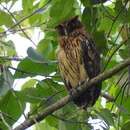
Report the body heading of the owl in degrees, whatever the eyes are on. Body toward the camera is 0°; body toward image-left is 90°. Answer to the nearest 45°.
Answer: approximately 45°

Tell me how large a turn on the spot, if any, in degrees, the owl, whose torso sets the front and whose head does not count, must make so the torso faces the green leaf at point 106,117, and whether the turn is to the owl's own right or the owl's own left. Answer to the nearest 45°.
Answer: approximately 45° to the owl's own left
